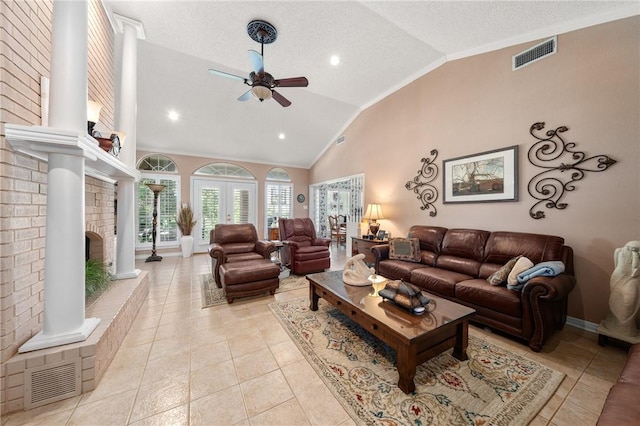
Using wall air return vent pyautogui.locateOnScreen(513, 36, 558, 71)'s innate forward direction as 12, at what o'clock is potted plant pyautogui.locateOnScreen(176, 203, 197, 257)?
The potted plant is roughly at 1 o'clock from the wall air return vent.

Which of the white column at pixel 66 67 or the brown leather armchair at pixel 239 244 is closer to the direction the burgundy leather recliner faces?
the white column

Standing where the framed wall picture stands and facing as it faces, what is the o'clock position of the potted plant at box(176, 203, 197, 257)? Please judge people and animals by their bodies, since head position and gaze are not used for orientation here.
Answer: The potted plant is roughly at 1 o'clock from the framed wall picture.

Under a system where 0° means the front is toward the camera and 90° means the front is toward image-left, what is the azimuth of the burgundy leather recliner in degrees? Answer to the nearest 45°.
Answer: approximately 315°

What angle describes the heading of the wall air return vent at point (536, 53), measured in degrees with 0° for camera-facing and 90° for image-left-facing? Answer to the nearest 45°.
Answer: approximately 45°
